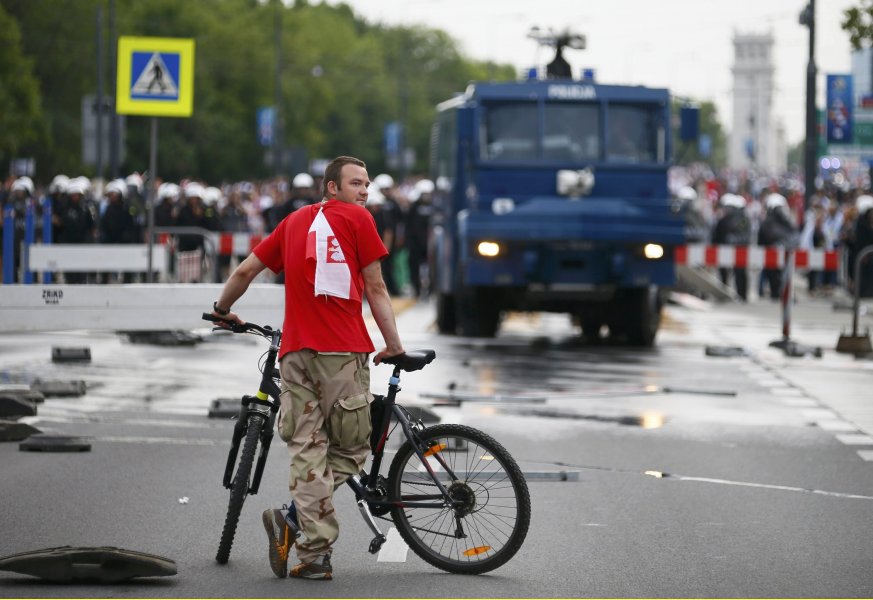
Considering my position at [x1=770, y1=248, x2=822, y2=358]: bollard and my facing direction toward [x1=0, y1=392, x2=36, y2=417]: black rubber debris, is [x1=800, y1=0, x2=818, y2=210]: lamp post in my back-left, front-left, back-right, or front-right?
back-right

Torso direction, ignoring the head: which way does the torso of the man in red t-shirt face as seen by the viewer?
away from the camera

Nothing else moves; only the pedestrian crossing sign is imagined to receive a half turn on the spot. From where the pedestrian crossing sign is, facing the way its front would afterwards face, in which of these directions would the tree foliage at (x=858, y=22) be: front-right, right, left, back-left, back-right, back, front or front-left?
front-right

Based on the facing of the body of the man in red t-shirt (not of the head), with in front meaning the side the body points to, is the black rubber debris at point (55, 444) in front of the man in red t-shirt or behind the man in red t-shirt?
in front

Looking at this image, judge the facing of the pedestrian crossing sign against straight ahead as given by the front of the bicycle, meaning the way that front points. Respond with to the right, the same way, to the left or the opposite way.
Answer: to the left

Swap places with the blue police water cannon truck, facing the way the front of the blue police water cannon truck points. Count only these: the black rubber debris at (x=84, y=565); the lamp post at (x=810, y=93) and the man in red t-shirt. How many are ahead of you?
2

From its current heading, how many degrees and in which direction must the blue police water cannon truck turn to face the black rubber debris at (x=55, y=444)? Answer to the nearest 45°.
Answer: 0° — it already faces it

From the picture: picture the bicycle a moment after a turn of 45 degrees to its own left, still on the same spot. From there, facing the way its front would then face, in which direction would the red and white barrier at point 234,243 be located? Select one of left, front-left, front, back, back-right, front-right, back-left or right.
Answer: back-right

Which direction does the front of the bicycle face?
to the viewer's left

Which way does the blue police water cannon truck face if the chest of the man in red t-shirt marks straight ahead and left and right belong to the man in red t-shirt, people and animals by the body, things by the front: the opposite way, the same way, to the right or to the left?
the opposite way

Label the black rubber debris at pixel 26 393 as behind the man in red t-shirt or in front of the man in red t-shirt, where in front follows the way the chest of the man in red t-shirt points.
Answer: in front

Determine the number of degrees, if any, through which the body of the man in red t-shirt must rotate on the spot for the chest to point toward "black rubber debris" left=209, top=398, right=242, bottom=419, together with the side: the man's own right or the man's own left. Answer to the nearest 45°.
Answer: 0° — they already face it
